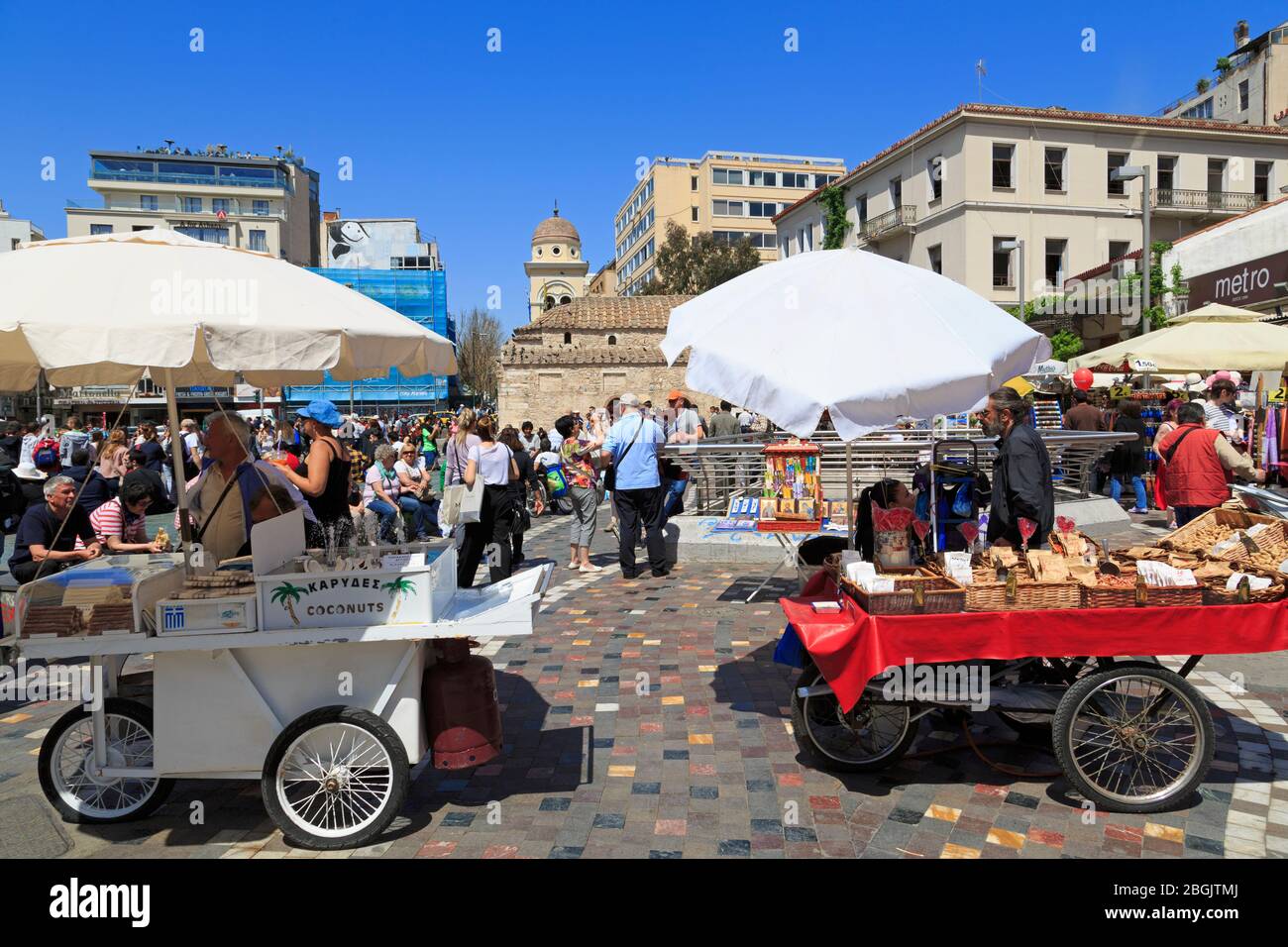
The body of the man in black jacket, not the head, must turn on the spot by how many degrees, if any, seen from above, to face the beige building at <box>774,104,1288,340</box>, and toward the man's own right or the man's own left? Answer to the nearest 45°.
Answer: approximately 90° to the man's own right

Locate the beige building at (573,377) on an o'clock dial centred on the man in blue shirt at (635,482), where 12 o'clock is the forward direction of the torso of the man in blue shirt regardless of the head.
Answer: The beige building is roughly at 12 o'clock from the man in blue shirt.

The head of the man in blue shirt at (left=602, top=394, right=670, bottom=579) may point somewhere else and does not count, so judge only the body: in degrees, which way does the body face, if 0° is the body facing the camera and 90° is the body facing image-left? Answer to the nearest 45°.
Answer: approximately 180°

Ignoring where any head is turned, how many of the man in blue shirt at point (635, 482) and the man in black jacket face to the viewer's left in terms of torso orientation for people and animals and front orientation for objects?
1

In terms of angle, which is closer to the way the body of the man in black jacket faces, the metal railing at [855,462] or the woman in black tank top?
the woman in black tank top

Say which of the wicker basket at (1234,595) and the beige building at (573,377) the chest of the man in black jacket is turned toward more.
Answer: the beige building

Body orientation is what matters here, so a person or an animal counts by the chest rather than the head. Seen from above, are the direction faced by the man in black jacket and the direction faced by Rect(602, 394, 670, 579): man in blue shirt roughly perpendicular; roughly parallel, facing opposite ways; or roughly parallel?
roughly perpendicular

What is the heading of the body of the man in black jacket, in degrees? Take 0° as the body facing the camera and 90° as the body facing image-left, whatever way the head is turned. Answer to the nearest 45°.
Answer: approximately 90°

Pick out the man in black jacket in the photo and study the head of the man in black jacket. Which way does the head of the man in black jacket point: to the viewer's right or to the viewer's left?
to the viewer's left

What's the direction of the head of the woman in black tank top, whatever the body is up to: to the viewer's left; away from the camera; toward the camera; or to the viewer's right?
to the viewer's left

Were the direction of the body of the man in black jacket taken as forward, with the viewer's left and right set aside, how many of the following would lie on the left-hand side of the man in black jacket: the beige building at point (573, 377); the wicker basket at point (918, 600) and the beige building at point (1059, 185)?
1

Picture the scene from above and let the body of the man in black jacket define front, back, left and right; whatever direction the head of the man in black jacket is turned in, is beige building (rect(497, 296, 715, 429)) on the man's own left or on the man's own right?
on the man's own right

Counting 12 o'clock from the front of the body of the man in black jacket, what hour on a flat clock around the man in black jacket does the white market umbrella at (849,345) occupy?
The white market umbrella is roughly at 10 o'clock from the man in black jacket.
